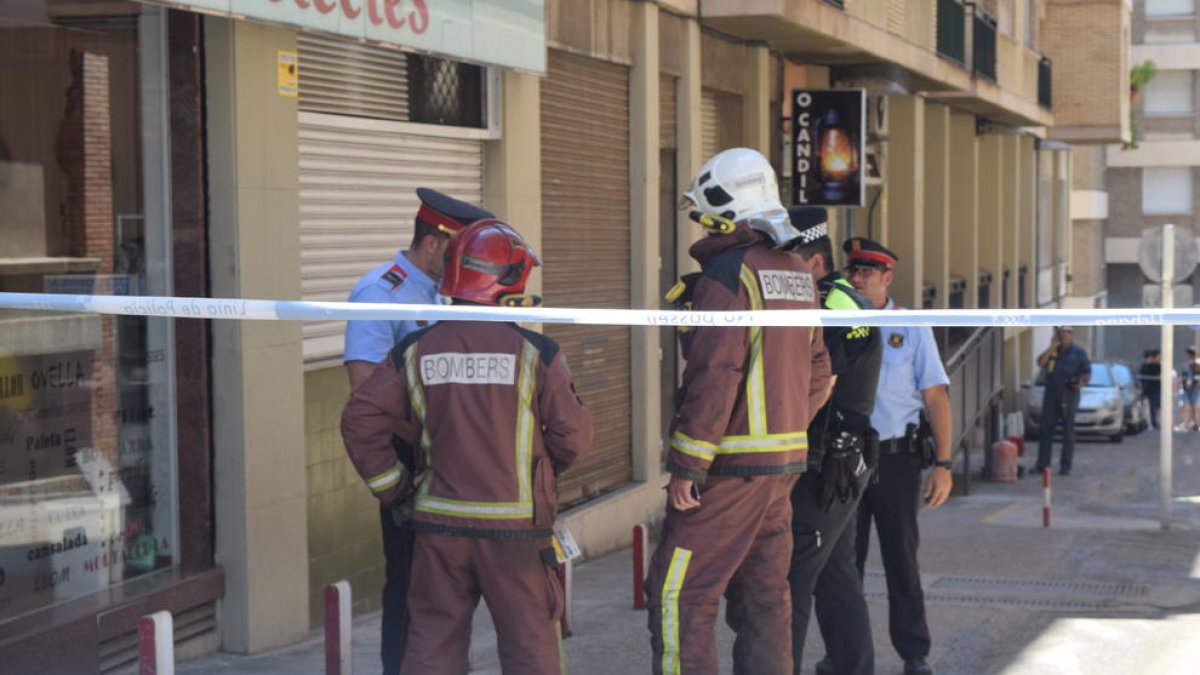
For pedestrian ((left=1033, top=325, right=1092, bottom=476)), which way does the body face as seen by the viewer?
toward the camera

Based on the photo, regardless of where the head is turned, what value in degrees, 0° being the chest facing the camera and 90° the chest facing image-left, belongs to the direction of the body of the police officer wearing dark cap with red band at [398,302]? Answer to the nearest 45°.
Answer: approximately 270°

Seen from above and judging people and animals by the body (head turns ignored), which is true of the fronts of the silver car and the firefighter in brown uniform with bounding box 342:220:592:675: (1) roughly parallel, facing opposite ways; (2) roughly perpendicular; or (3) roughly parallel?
roughly parallel, facing opposite ways

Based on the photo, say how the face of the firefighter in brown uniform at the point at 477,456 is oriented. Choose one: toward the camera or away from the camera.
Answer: away from the camera

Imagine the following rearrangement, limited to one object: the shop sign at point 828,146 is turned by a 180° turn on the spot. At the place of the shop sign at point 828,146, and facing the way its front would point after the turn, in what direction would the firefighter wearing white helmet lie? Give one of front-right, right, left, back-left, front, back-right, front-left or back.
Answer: back

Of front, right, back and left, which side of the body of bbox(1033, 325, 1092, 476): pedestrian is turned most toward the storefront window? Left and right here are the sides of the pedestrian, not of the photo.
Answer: front

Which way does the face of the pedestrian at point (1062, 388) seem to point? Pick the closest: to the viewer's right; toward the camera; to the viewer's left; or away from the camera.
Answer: toward the camera

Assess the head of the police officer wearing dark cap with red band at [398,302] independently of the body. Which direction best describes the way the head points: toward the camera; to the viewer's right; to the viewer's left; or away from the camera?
to the viewer's right

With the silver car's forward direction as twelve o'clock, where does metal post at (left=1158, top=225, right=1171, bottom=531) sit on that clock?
The metal post is roughly at 12 o'clock from the silver car.
